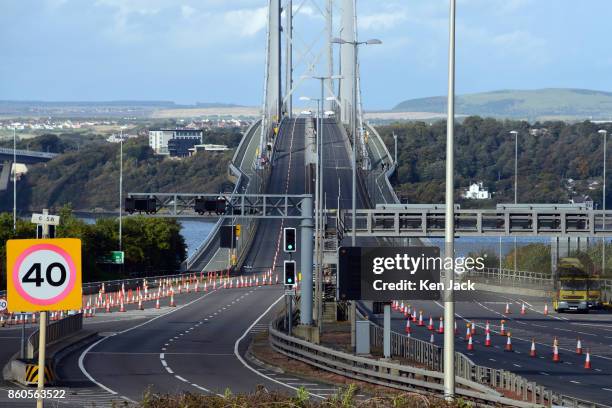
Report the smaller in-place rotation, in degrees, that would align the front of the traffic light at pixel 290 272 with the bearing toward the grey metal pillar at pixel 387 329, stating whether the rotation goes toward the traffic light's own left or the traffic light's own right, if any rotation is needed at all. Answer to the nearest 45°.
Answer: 0° — it already faces it

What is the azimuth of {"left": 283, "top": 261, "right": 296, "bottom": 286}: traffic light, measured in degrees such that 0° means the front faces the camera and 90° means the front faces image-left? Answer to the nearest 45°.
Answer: approximately 0°

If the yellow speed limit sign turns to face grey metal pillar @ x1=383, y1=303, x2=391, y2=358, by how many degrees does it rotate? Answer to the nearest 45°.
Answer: approximately 135° to its left

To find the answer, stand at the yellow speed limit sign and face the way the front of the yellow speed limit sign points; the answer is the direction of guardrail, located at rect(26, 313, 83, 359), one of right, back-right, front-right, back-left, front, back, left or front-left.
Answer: back

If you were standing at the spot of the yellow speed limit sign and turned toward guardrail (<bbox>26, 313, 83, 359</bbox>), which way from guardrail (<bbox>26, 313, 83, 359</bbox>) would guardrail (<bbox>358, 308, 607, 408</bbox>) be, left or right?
right

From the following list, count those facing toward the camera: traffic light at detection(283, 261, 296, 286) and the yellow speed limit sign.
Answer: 2
